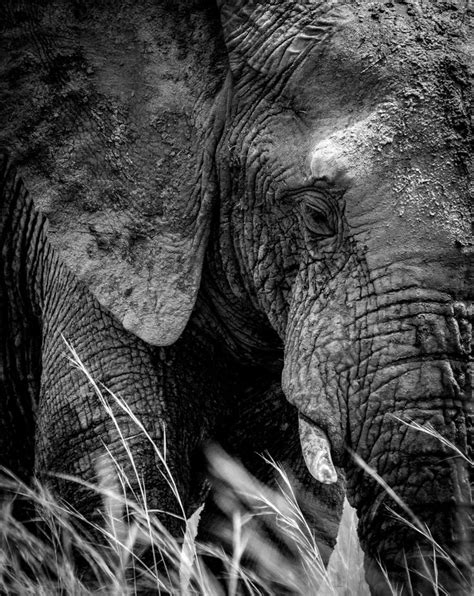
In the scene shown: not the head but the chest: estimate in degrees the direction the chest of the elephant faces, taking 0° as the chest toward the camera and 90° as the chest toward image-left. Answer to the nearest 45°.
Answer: approximately 315°
